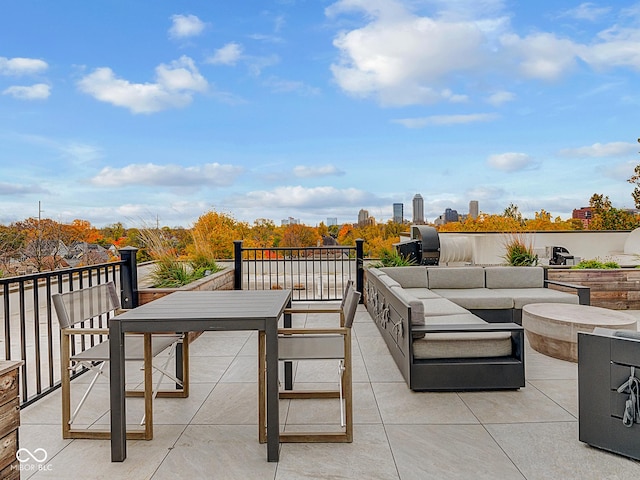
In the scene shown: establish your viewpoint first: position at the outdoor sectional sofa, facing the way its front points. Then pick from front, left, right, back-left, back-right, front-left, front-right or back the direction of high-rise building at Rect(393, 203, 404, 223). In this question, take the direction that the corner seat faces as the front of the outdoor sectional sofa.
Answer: back-left

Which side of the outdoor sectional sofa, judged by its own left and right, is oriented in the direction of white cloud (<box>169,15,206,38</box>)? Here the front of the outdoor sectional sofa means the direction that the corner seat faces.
back

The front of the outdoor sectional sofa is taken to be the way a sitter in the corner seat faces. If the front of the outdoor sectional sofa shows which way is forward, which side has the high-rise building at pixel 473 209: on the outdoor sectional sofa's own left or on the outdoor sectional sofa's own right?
on the outdoor sectional sofa's own left

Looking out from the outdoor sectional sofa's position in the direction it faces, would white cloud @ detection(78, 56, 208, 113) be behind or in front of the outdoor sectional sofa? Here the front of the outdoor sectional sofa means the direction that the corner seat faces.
behind

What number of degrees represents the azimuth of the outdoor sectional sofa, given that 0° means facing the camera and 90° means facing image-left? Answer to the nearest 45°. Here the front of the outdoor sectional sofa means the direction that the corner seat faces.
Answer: approximately 315°

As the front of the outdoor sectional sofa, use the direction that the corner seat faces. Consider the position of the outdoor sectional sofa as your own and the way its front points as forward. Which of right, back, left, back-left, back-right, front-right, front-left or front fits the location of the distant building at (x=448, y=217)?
back-left

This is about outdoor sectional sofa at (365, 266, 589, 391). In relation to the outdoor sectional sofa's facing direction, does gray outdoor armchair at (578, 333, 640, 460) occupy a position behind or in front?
in front

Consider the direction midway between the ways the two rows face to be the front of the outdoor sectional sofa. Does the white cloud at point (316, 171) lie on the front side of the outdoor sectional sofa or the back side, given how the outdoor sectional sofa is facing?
on the back side
